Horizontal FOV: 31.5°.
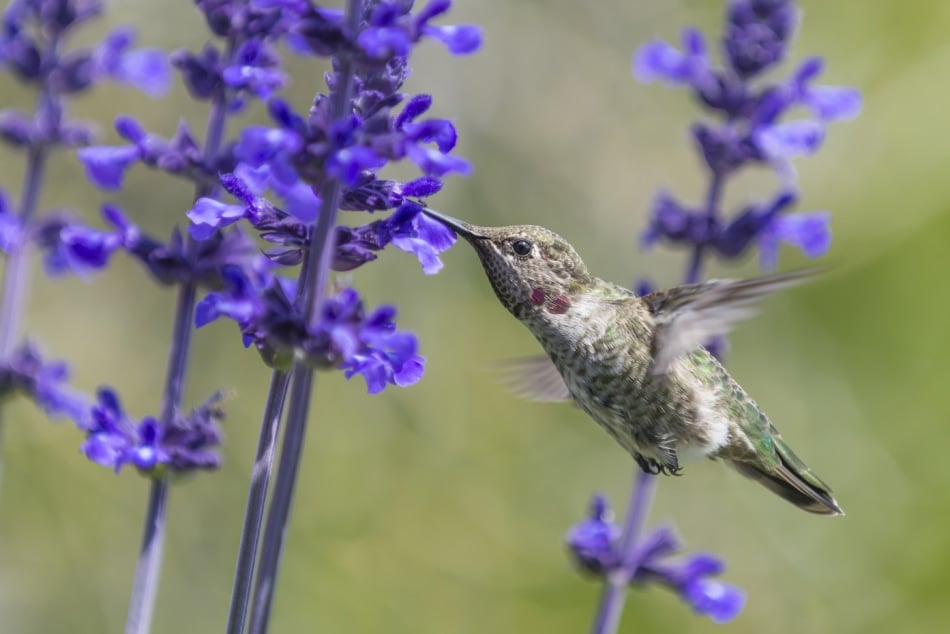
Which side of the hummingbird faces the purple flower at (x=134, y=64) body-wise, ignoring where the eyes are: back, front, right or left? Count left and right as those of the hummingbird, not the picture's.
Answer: front

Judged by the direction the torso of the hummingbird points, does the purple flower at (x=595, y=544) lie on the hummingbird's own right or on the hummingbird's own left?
on the hummingbird's own right

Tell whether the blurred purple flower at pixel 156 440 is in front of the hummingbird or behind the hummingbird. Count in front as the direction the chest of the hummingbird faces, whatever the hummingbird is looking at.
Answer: in front

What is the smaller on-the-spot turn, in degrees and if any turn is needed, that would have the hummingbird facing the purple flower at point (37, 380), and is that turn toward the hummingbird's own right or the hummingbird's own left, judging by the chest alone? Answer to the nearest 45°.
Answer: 0° — it already faces it

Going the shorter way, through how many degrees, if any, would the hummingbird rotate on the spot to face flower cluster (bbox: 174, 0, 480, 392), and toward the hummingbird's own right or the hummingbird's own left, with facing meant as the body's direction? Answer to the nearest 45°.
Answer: approximately 45° to the hummingbird's own left

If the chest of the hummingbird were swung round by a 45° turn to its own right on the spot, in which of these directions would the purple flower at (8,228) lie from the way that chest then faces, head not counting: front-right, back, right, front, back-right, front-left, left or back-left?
front-left

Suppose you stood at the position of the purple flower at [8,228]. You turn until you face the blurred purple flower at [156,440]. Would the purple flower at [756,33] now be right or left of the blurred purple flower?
left

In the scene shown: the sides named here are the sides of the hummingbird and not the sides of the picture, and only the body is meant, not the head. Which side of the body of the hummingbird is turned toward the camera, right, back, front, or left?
left
